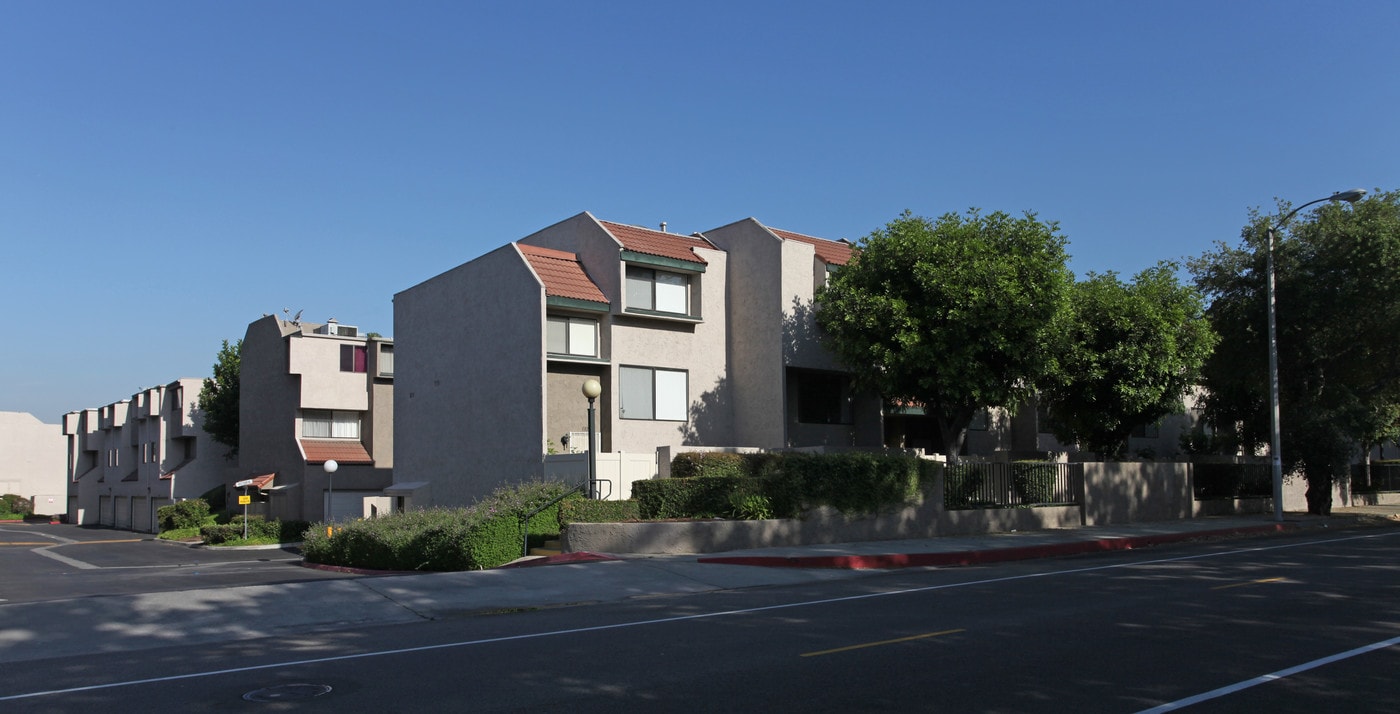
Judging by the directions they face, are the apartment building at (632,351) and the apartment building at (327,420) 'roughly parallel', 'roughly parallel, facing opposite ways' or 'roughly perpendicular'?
roughly parallel

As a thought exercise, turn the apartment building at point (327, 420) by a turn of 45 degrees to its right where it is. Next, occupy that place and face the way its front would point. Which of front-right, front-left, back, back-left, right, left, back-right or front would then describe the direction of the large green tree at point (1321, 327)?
front-left

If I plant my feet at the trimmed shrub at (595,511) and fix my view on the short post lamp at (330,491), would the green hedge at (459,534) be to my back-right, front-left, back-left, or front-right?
front-left

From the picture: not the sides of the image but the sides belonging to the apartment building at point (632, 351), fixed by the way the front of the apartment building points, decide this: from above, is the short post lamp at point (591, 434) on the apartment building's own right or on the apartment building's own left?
on the apartment building's own right

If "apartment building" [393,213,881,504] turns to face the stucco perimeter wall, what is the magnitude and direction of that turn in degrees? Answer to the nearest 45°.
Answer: approximately 45° to its left

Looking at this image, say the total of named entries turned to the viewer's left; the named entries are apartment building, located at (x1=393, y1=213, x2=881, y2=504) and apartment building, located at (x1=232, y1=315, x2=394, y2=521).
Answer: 0

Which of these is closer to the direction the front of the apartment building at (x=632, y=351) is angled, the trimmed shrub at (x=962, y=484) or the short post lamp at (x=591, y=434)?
the trimmed shrub

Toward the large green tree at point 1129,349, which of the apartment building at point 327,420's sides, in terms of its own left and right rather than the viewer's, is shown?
front

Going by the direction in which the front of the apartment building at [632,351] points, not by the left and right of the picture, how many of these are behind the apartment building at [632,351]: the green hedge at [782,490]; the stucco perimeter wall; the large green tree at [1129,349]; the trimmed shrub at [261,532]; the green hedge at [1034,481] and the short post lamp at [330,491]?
2

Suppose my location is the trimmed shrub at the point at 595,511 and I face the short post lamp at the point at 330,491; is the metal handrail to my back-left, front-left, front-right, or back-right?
front-left

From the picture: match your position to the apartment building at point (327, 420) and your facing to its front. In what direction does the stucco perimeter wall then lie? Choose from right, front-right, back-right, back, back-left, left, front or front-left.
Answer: front

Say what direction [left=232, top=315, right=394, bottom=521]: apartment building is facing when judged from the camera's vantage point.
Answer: facing the viewer and to the right of the viewer
